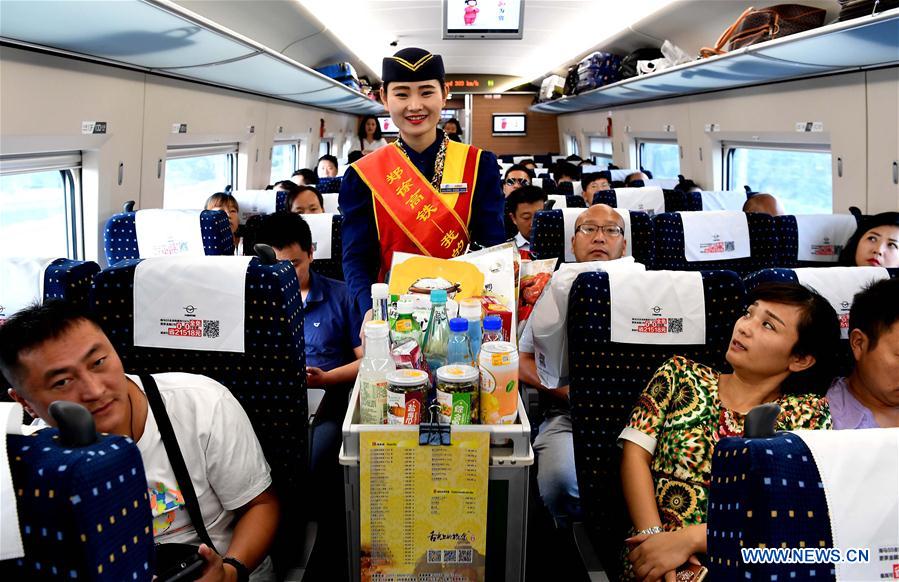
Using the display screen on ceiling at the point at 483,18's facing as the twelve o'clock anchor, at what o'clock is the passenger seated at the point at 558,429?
The passenger seated is roughly at 12 o'clock from the display screen on ceiling.

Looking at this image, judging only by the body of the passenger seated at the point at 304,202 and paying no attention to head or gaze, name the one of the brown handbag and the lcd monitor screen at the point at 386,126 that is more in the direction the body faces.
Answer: the brown handbag

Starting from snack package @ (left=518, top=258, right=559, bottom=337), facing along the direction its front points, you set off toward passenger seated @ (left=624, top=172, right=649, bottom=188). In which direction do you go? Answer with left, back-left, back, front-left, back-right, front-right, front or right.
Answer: back

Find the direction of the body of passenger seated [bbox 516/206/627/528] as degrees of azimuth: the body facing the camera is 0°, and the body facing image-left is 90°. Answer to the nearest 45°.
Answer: approximately 0°

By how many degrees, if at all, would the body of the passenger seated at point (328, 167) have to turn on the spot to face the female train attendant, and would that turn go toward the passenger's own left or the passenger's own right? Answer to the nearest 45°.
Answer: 0° — they already face them

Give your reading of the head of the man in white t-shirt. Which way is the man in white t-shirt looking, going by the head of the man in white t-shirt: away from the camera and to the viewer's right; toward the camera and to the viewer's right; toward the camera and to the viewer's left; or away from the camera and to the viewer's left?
toward the camera and to the viewer's right

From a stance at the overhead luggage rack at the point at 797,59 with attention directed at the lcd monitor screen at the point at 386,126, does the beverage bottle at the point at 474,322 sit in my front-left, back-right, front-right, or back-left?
back-left

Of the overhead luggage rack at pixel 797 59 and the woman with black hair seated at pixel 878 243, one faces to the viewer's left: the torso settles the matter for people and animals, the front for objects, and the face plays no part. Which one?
the overhead luggage rack
